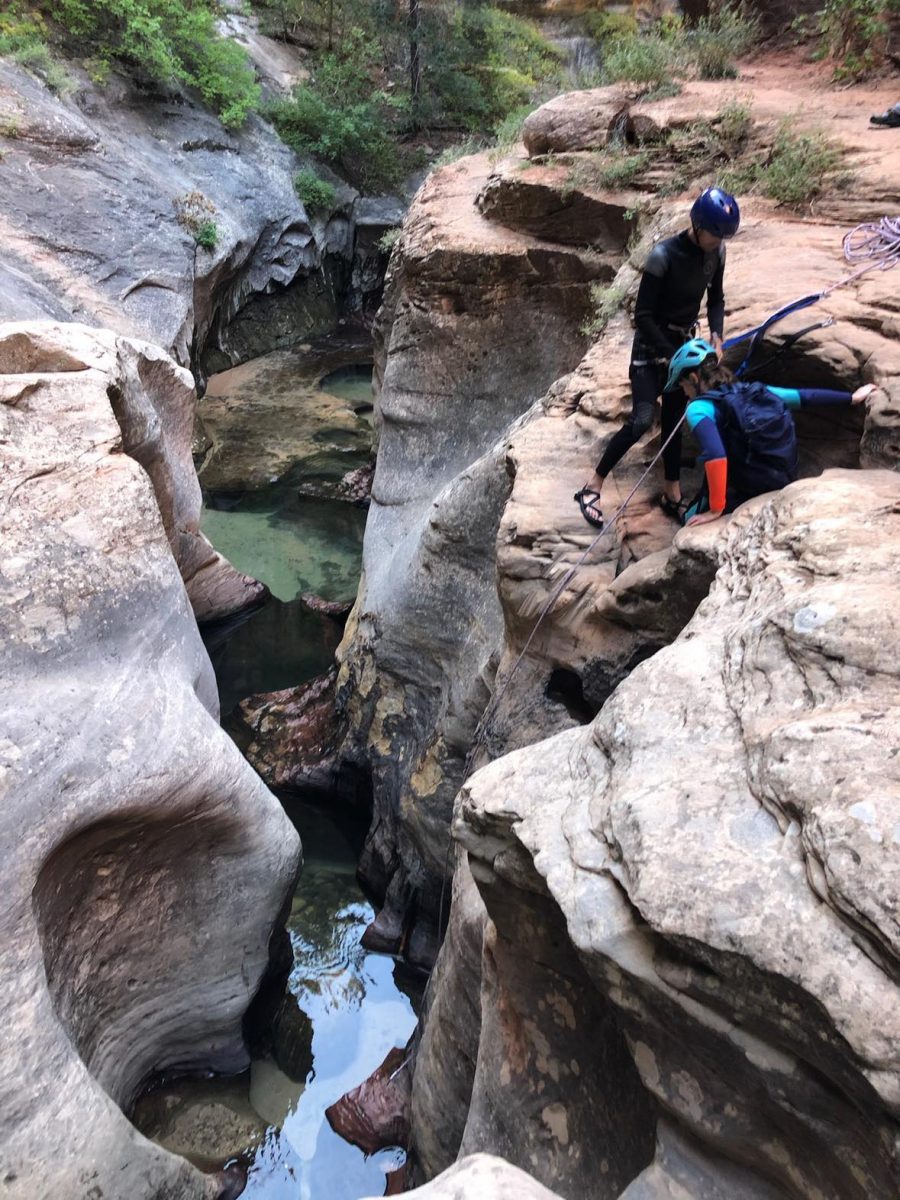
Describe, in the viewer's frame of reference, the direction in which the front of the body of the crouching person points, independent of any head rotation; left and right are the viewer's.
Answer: facing away from the viewer and to the left of the viewer

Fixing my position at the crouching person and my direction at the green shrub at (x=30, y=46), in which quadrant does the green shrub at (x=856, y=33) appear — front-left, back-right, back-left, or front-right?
front-right

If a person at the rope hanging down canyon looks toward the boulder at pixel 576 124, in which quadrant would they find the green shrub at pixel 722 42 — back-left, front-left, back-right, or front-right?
front-right

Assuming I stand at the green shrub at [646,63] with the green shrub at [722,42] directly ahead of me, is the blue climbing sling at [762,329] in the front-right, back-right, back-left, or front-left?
back-right

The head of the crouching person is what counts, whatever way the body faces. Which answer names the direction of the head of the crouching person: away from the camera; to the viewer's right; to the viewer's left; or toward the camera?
to the viewer's left

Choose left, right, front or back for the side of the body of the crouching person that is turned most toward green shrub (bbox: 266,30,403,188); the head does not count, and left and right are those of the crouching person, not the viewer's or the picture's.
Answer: front

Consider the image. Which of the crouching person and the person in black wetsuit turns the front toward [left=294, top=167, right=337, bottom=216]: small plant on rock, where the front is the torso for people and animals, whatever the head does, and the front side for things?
the crouching person

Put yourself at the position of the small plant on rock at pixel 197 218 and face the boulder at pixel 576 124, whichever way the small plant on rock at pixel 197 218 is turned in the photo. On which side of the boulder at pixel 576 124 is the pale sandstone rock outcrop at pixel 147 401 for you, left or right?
right

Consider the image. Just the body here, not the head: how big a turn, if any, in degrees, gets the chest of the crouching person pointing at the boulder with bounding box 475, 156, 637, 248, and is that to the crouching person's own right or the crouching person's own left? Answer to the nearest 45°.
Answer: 0° — they already face it

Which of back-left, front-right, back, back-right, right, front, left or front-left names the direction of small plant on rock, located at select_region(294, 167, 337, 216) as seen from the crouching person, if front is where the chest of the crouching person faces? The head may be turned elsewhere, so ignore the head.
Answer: front
